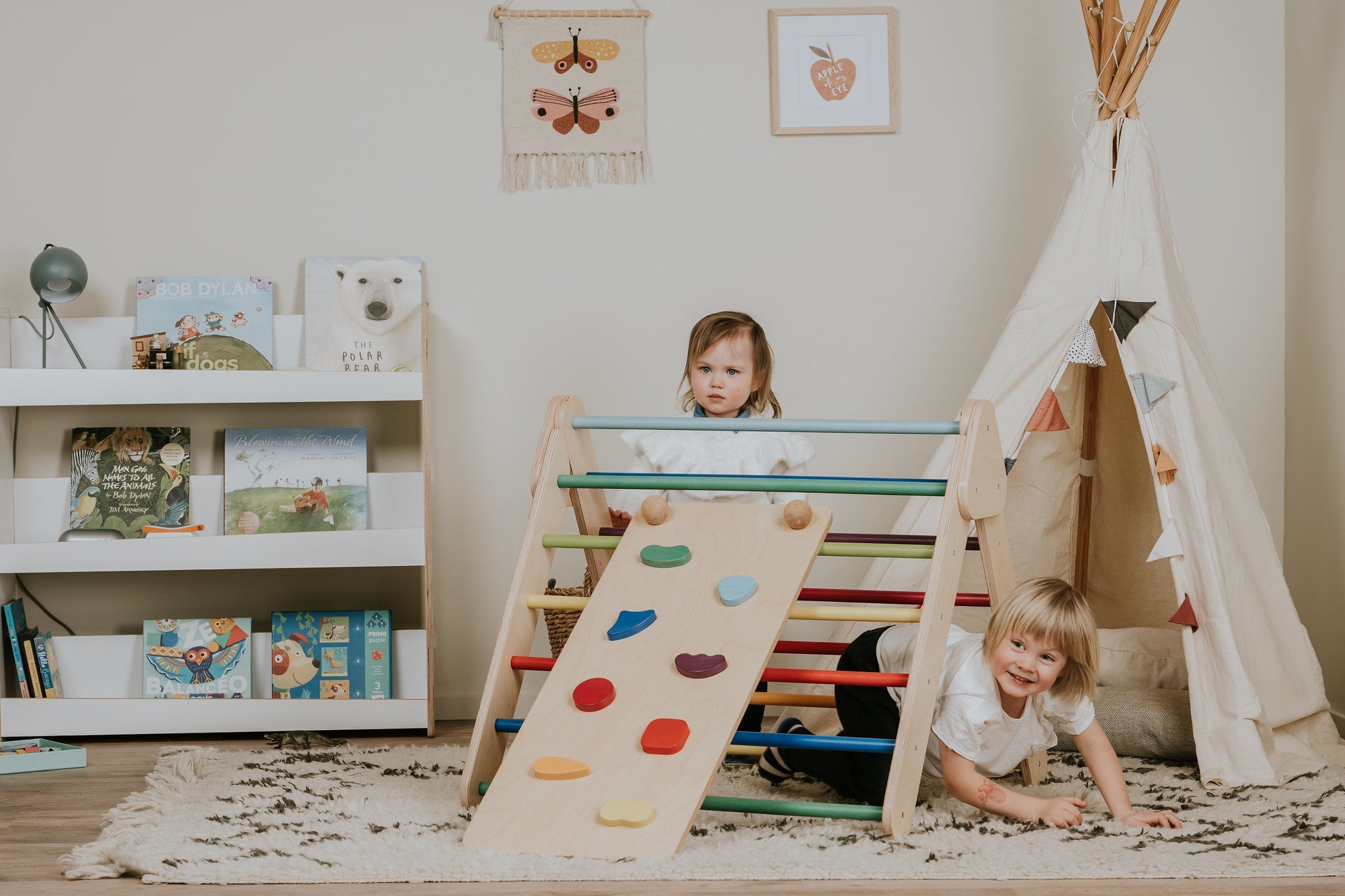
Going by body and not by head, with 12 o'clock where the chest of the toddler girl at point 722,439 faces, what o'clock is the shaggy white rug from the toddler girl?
The shaggy white rug is roughly at 12 o'clock from the toddler girl.

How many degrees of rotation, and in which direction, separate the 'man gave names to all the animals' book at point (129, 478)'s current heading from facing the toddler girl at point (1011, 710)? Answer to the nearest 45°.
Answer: approximately 45° to its left

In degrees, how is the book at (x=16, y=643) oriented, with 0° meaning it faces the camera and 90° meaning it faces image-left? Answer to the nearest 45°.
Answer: approximately 270°

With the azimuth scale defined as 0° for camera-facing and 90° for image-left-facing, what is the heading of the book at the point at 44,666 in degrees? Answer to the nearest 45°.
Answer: approximately 270°

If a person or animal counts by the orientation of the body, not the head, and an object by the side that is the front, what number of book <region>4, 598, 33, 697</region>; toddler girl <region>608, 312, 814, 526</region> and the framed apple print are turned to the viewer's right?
1

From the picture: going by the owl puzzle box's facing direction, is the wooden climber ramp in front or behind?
in front

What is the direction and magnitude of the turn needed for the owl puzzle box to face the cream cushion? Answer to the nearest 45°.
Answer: approximately 45° to its left

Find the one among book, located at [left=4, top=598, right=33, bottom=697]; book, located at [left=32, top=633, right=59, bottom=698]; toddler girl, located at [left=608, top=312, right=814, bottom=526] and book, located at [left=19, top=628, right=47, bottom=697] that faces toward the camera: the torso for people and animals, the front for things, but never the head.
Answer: the toddler girl
